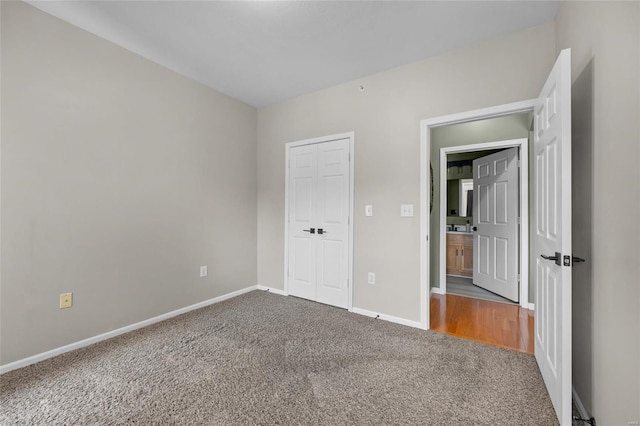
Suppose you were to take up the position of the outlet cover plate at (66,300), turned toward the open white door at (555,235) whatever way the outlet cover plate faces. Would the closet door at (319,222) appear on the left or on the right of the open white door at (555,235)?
left

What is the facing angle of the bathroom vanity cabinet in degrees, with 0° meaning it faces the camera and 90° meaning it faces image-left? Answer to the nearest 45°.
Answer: approximately 0°

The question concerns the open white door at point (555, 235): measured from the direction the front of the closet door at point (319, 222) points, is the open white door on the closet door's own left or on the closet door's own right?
on the closet door's own left

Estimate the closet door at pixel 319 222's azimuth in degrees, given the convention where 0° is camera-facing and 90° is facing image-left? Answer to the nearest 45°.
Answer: approximately 45°

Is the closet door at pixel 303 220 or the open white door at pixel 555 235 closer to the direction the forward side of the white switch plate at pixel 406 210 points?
the open white door

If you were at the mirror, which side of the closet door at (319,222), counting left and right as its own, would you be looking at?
back

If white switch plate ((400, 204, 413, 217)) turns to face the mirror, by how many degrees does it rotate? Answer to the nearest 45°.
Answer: approximately 180°

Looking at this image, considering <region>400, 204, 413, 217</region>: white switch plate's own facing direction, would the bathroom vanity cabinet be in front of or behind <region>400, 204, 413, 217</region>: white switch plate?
behind
